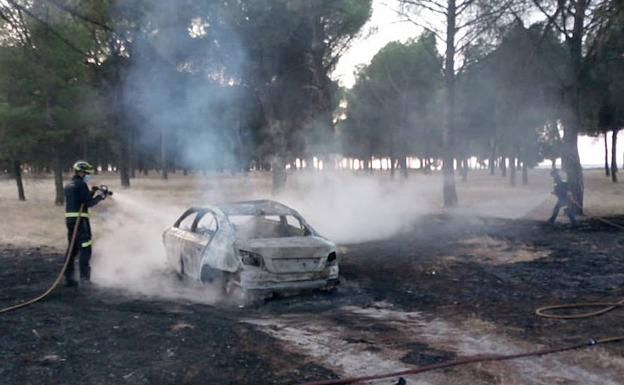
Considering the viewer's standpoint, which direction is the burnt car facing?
facing away from the viewer and to the left of the viewer

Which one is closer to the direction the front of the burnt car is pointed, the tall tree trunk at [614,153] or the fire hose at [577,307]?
the tall tree trunk

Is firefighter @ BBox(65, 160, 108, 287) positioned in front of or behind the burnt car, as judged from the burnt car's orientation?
in front

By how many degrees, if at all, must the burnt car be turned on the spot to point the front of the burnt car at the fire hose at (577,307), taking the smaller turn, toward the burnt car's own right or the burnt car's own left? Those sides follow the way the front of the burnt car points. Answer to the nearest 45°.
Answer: approximately 135° to the burnt car's own right

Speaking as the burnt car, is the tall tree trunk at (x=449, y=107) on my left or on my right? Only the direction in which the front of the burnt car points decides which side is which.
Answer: on my right

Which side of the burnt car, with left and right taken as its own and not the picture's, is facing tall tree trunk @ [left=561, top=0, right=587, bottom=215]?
right

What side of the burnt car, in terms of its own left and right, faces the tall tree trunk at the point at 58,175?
front

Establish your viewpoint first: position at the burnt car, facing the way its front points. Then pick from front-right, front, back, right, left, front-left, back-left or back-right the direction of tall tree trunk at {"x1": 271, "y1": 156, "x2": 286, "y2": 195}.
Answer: front-right

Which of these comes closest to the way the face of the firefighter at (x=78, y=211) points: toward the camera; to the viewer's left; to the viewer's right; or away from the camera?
to the viewer's right
